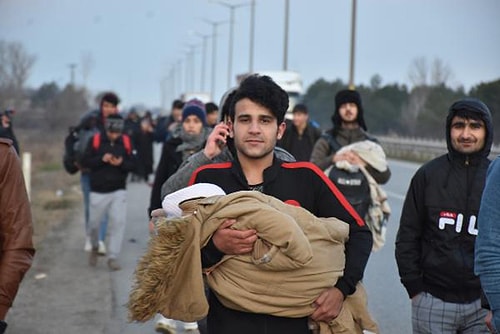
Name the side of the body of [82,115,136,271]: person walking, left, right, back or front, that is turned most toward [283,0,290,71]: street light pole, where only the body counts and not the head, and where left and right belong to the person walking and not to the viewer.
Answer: back

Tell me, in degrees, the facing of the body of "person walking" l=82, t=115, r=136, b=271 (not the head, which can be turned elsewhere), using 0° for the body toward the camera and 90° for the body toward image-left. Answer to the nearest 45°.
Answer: approximately 0°

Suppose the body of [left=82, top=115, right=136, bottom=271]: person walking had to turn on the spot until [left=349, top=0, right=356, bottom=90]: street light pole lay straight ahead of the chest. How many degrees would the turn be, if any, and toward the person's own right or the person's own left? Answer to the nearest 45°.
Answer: approximately 135° to the person's own left

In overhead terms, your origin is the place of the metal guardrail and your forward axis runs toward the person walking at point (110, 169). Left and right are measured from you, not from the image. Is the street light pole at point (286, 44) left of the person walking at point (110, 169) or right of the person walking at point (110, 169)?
right

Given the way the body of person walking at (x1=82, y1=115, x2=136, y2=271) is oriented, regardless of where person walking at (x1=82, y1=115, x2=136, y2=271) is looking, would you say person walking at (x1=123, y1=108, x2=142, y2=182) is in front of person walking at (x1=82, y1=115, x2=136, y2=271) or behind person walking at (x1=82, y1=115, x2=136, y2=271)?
behind

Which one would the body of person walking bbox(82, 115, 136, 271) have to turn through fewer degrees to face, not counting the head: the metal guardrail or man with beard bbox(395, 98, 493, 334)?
the man with beard

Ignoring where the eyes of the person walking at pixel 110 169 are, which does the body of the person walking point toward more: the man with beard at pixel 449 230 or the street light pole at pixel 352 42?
the man with beard

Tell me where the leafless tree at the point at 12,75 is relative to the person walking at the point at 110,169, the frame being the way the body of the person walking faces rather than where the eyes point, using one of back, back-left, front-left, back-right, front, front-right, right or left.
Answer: back
